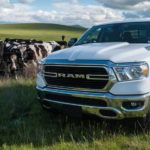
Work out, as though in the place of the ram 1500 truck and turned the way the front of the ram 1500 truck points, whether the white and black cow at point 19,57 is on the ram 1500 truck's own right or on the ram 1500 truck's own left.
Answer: on the ram 1500 truck's own right

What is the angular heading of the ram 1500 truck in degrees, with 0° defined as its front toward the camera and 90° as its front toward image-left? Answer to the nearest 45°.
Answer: approximately 45°
